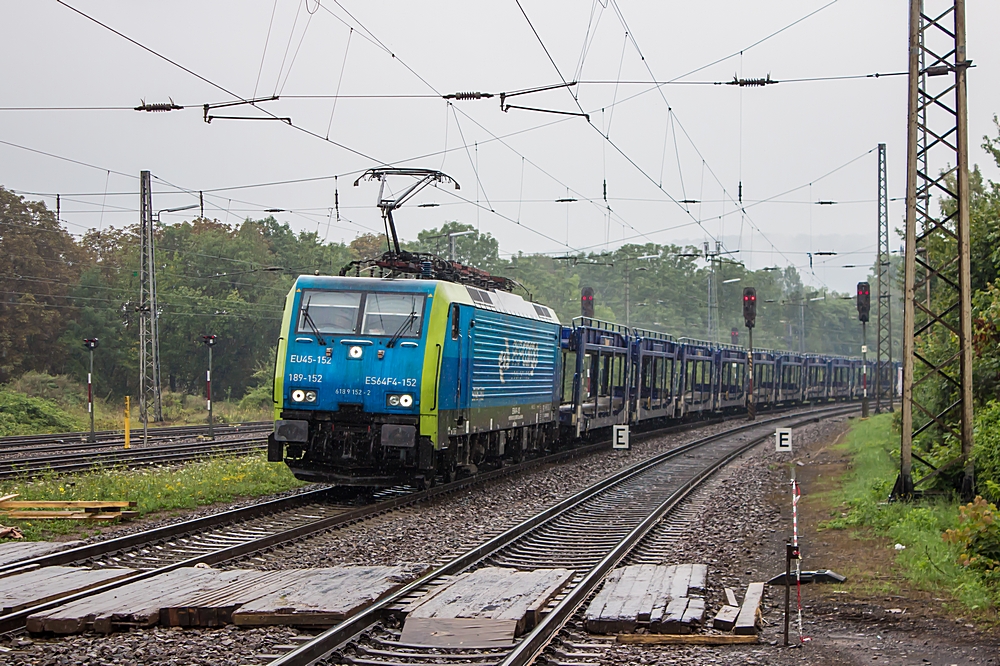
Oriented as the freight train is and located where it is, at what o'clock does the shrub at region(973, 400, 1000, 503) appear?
The shrub is roughly at 10 o'clock from the freight train.

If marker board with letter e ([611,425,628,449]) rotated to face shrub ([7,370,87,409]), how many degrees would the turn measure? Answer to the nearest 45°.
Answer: approximately 135° to its right

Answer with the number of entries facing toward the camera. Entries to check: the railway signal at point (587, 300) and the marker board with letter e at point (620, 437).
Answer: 2

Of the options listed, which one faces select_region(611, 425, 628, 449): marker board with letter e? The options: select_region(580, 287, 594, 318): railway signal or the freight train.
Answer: the railway signal

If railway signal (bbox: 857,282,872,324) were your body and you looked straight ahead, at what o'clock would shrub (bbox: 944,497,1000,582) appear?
The shrub is roughly at 12 o'clock from the railway signal.

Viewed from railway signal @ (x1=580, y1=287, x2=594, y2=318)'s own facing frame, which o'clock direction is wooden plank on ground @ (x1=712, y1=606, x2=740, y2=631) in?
The wooden plank on ground is roughly at 12 o'clock from the railway signal.

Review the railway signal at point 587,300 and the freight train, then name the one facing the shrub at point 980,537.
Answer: the railway signal

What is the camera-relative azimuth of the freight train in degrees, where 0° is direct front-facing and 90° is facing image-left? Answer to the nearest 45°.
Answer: approximately 45°

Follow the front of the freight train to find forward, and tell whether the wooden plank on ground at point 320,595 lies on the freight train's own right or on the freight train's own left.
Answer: on the freight train's own left

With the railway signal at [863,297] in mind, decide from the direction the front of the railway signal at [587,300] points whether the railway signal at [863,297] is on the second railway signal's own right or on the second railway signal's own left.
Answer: on the second railway signal's own left
